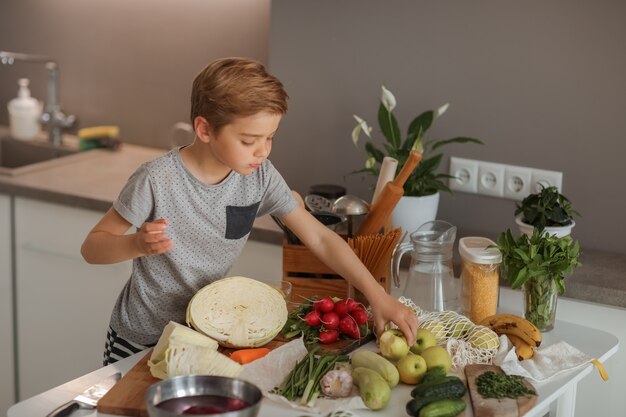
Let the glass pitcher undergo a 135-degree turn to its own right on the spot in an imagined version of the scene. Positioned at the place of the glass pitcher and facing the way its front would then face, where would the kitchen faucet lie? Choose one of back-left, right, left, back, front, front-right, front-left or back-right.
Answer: right

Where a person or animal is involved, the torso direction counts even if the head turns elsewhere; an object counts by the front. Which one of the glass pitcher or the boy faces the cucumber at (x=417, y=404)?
the boy

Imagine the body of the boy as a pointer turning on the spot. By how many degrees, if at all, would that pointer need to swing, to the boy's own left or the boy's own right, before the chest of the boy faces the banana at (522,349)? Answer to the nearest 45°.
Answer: approximately 45° to the boy's own left

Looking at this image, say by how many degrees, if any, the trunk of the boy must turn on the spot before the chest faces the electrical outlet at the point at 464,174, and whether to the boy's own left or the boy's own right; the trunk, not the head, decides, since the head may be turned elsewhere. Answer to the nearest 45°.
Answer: approximately 90° to the boy's own left

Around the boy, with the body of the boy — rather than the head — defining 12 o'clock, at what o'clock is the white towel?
The white towel is roughly at 11 o'clock from the boy.

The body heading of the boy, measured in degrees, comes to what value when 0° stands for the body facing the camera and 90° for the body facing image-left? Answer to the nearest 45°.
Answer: approximately 315°

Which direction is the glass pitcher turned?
to the viewer's right
